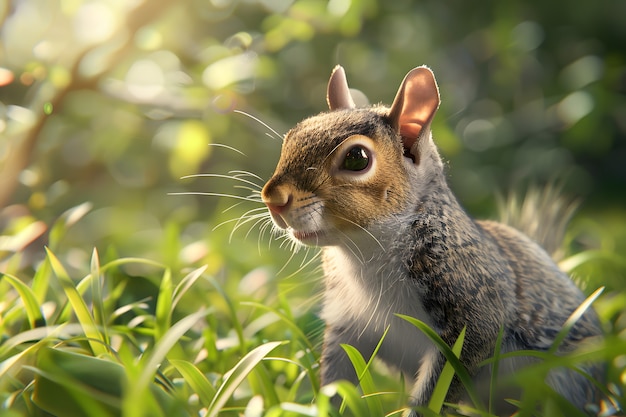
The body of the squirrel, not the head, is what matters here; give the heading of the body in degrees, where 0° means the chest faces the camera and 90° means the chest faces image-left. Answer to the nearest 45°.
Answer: approximately 45°

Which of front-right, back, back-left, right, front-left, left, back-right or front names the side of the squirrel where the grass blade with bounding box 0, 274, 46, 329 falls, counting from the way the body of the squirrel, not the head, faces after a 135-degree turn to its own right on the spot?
left
